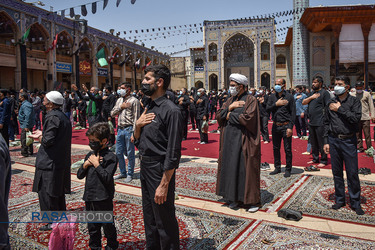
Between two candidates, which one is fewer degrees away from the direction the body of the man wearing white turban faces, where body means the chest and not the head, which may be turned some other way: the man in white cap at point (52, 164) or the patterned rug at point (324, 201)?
the man in white cap

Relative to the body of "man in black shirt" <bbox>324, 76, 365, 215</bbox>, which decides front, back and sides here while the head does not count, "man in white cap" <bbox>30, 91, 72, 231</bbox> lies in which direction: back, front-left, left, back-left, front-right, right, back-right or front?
front-right

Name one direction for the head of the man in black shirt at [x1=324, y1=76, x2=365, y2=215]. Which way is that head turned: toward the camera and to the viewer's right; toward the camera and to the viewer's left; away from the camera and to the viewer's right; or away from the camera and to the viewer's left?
toward the camera and to the viewer's left

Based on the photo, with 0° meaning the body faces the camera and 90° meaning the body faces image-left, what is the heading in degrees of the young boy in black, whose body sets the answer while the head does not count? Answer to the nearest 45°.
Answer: approximately 45°

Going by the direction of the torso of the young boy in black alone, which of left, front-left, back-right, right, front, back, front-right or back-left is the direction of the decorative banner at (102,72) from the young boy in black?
back-right

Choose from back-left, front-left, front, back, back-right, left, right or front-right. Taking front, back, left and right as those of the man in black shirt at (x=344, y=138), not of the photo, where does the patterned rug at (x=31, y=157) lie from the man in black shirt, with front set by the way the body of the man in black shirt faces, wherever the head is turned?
right

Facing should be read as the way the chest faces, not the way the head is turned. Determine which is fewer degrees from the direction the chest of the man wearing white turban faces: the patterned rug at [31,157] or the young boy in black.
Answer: the young boy in black

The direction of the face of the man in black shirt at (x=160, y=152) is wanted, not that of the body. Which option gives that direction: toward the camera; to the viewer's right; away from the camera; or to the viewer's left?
to the viewer's left

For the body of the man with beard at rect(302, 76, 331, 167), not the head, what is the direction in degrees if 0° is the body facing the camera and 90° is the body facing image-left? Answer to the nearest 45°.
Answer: approximately 45°

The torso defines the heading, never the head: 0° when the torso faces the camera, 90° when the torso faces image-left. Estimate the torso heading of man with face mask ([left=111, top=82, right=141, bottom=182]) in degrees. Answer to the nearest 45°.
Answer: approximately 45°

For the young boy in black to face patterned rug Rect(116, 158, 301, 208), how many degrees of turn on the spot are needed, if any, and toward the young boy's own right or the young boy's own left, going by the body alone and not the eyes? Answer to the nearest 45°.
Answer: approximately 180°

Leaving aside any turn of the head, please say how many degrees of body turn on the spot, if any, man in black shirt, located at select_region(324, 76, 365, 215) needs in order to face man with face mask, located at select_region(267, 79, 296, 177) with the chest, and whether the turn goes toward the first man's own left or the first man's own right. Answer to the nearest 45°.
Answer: approximately 135° to the first man's own right

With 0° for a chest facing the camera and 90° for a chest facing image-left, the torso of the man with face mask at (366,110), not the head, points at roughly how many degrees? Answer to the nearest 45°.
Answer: approximately 45°

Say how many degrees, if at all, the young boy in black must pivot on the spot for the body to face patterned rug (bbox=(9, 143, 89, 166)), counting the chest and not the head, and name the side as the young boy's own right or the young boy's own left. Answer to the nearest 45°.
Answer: approximately 135° to the young boy's own right
